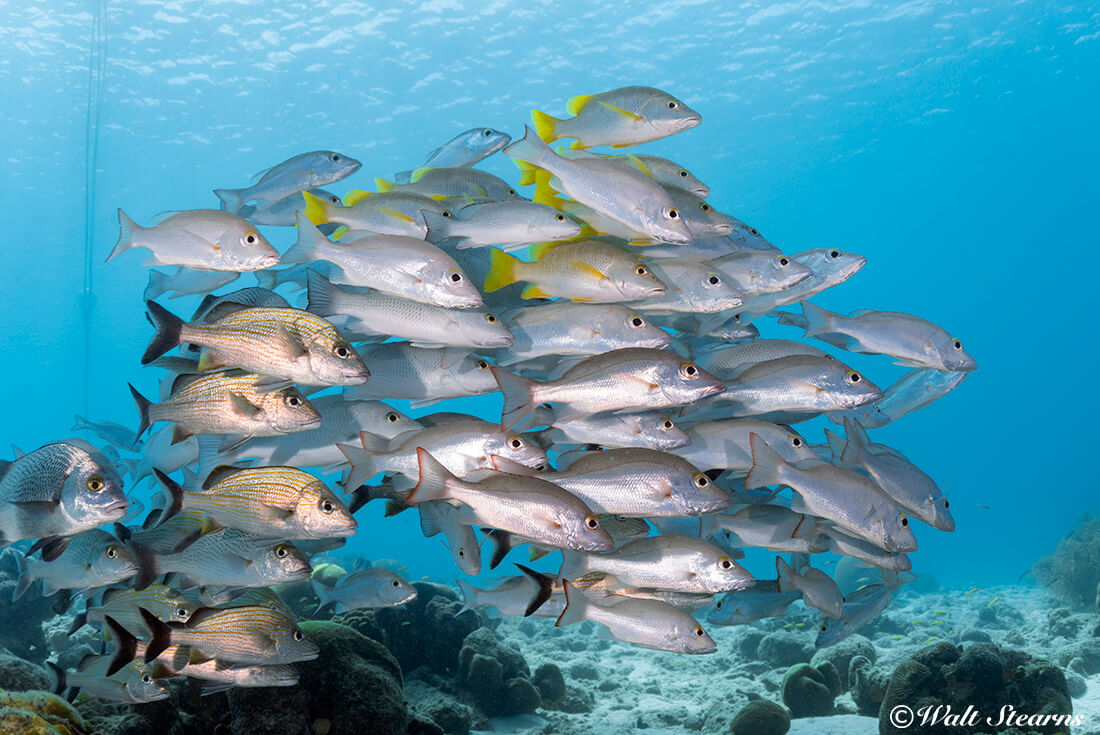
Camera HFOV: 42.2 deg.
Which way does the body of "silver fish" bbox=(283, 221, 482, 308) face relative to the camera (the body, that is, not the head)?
to the viewer's right

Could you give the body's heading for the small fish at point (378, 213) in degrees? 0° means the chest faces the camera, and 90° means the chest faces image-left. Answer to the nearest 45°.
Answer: approximately 270°

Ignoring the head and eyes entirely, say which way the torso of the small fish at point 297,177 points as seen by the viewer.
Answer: to the viewer's right

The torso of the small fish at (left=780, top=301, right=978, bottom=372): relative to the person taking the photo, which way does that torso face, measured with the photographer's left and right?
facing to the right of the viewer

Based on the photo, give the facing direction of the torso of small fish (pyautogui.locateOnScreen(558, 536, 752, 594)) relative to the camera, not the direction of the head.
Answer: to the viewer's right

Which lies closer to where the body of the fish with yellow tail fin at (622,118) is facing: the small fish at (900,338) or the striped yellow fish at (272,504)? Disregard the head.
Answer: the small fish

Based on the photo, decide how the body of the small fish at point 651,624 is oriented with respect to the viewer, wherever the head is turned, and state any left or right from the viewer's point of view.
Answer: facing to the right of the viewer

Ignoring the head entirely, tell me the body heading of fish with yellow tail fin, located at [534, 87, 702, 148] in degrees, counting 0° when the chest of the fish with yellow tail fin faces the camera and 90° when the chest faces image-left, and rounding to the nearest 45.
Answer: approximately 270°

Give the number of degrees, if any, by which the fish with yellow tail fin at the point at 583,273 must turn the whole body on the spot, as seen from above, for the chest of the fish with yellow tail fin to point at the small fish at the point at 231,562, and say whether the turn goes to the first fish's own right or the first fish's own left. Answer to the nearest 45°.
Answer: approximately 135° to the first fish's own right

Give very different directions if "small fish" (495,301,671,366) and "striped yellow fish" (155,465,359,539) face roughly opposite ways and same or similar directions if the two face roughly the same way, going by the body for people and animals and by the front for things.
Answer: same or similar directions

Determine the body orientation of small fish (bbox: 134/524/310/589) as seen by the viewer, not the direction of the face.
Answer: to the viewer's right

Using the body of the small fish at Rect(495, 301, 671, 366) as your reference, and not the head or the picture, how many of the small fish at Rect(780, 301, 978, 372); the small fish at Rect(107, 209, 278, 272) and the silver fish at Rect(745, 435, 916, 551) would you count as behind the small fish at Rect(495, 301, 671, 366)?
1
